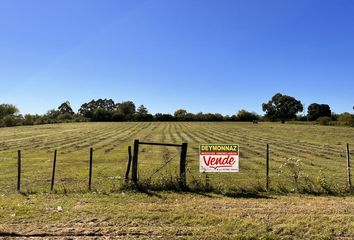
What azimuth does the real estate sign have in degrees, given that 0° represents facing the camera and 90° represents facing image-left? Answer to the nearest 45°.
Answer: approximately 0°

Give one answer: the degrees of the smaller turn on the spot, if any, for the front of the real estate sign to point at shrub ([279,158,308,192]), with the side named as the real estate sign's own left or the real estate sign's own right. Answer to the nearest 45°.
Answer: approximately 135° to the real estate sign's own left
